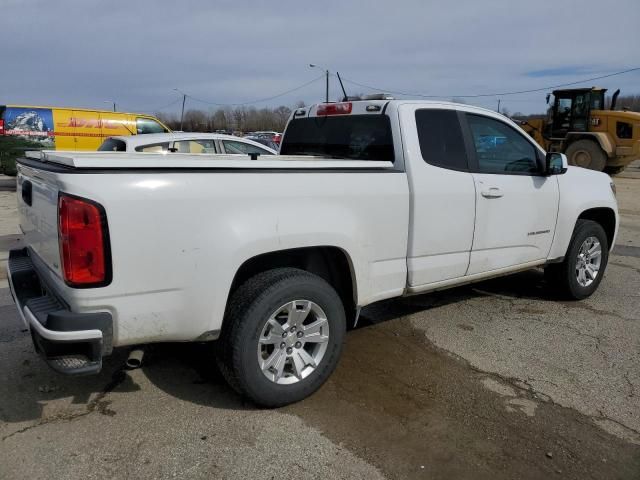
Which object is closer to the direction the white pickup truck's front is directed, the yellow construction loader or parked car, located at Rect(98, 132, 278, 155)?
the yellow construction loader

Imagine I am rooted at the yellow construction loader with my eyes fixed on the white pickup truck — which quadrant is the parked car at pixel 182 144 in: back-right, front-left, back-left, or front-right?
front-right

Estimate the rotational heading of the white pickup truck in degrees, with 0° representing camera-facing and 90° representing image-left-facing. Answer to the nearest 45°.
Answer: approximately 225°

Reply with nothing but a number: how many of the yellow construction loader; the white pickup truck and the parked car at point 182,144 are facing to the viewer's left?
1

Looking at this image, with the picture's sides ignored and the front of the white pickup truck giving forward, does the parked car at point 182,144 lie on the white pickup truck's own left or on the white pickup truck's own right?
on the white pickup truck's own left

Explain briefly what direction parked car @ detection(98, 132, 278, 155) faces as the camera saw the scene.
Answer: facing away from the viewer and to the right of the viewer

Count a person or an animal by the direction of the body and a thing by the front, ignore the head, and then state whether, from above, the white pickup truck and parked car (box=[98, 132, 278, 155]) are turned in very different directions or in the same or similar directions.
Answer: same or similar directions

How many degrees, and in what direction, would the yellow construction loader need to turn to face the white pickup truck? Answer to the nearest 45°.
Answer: approximately 90° to its left

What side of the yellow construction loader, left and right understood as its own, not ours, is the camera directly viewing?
left
